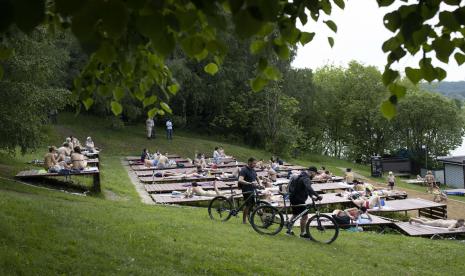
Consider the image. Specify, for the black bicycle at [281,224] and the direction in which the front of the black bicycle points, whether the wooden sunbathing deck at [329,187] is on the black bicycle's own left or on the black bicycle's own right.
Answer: on the black bicycle's own left

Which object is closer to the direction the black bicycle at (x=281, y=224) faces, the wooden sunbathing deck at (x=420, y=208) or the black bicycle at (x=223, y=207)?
the wooden sunbathing deck

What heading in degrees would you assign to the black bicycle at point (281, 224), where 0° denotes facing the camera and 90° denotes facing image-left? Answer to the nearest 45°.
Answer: approximately 270°

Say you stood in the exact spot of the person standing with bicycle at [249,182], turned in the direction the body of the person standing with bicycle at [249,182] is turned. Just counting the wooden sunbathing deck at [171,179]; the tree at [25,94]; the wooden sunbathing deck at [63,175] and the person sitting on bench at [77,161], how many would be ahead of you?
0

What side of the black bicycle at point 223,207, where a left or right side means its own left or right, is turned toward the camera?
right

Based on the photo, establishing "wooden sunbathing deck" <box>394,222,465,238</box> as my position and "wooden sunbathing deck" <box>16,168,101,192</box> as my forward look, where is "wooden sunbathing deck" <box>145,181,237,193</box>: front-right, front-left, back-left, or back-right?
front-right

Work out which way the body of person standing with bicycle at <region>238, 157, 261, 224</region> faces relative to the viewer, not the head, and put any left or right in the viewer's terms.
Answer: facing the viewer and to the right of the viewer

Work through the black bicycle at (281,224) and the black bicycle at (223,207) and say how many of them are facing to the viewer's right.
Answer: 2

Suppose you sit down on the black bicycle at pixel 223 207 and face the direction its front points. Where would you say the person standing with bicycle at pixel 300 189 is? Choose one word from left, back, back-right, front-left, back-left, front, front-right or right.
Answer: front-right

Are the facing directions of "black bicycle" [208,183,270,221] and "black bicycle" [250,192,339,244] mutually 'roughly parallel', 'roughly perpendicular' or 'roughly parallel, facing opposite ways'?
roughly parallel

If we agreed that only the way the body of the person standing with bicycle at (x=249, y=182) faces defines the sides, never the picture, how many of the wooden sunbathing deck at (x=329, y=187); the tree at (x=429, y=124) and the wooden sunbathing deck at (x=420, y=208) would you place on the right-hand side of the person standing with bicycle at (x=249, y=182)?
0

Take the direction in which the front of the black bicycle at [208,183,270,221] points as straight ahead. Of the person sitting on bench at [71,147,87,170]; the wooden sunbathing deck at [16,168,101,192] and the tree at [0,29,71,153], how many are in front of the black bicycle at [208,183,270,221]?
0
